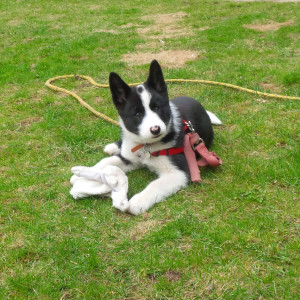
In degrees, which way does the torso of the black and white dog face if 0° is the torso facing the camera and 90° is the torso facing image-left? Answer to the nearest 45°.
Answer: approximately 45°

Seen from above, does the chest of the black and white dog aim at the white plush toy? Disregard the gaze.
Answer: yes

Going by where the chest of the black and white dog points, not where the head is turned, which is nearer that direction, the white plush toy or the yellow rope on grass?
the white plush toy
